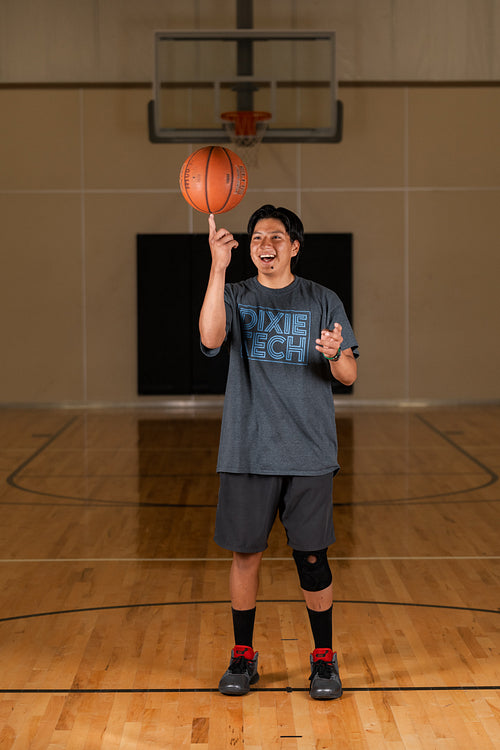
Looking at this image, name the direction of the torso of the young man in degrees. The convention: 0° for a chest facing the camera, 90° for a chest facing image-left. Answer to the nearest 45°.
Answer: approximately 0°

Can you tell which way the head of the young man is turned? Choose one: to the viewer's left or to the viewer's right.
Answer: to the viewer's left
